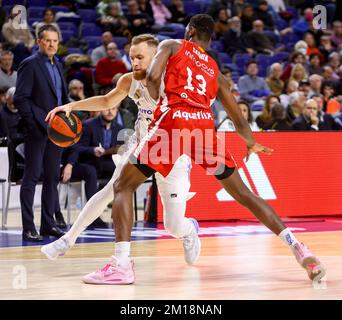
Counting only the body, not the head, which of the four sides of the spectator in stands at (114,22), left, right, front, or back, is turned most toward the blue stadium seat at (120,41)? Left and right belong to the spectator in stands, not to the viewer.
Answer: front

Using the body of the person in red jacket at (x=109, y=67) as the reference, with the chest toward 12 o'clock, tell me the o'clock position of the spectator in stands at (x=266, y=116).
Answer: The spectator in stands is roughly at 10 o'clock from the person in red jacket.

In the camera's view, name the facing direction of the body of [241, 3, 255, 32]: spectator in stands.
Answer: toward the camera

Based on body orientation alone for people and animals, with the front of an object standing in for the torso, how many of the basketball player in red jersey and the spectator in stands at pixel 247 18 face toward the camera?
1

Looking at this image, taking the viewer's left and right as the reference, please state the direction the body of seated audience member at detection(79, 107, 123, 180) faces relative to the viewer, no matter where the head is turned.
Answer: facing the viewer and to the right of the viewer

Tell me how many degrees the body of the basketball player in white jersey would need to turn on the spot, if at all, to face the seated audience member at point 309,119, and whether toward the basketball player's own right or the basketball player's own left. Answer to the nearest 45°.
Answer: approximately 180°

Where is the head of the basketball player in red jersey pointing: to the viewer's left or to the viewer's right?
to the viewer's left

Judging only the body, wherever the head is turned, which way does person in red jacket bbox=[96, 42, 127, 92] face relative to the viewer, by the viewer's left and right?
facing the viewer

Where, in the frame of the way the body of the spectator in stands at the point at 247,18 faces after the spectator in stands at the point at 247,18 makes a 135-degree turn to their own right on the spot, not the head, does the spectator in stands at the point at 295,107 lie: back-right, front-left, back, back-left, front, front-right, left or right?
back-left
